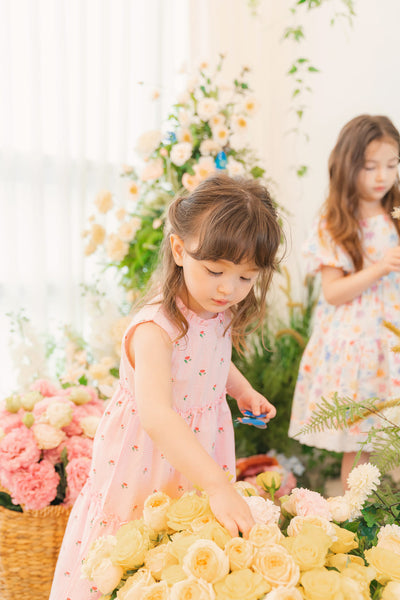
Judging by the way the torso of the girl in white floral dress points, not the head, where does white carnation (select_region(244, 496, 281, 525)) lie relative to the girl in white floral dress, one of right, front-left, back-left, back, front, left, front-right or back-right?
front-right

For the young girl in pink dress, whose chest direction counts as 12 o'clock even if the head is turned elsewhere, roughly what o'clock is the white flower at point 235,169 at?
The white flower is roughly at 8 o'clock from the young girl in pink dress.

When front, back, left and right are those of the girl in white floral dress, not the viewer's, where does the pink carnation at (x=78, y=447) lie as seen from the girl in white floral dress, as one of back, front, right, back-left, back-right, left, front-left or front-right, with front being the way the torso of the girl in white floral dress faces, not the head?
right

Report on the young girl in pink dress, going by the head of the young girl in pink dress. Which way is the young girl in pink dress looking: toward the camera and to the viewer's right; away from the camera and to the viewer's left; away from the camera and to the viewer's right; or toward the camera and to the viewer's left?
toward the camera and to the viewer's right

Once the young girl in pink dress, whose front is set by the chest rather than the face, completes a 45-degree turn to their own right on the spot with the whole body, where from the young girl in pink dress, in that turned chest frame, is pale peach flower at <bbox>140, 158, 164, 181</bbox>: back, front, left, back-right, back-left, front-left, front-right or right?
back

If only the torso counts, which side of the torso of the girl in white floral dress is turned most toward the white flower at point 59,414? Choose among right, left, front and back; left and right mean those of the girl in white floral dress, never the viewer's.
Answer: right

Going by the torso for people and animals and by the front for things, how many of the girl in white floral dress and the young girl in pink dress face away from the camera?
0
